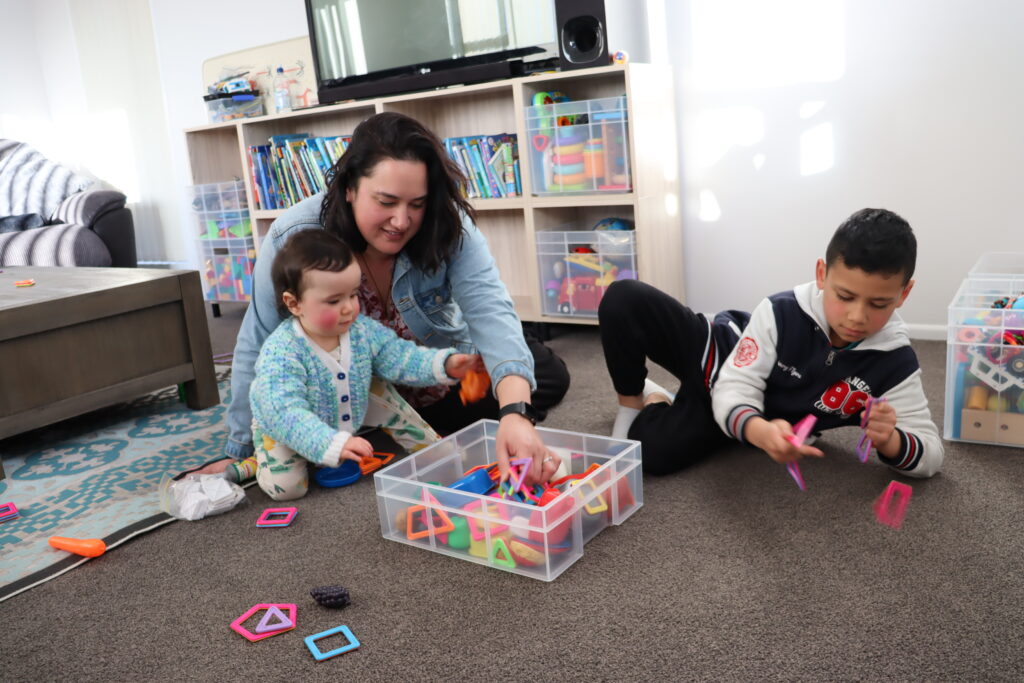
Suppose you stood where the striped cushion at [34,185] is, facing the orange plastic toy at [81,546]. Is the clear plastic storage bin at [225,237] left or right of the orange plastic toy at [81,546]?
left

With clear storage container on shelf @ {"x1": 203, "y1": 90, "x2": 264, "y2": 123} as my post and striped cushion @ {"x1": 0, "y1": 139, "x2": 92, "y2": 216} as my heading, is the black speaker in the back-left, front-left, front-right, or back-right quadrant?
back-left

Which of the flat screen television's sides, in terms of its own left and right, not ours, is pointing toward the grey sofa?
right

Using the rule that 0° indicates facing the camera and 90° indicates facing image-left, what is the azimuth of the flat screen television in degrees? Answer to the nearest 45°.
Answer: approximately 45°

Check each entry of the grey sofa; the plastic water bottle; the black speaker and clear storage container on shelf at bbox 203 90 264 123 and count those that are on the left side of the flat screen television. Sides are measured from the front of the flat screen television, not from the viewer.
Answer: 1

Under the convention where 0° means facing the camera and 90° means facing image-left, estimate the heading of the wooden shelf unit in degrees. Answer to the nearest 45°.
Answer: approximately 45°

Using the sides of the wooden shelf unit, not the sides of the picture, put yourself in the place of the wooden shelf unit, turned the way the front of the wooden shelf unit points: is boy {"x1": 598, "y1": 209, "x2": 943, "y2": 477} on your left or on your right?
on your left

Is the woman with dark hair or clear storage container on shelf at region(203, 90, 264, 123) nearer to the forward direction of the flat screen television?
the woman with dark hair

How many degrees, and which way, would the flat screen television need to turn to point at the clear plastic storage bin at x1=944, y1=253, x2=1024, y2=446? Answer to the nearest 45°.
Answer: approximately 90° to its left

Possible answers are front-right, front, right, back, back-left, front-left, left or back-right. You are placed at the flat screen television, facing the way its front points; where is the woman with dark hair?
front-left

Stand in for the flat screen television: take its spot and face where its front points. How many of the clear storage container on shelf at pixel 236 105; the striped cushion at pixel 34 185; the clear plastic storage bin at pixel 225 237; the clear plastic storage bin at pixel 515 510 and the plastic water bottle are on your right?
4

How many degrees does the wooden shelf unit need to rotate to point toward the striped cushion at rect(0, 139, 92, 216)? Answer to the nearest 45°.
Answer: approximately 90° to its right

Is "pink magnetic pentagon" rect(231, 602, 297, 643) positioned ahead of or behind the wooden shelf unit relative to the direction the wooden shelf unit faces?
ahead
